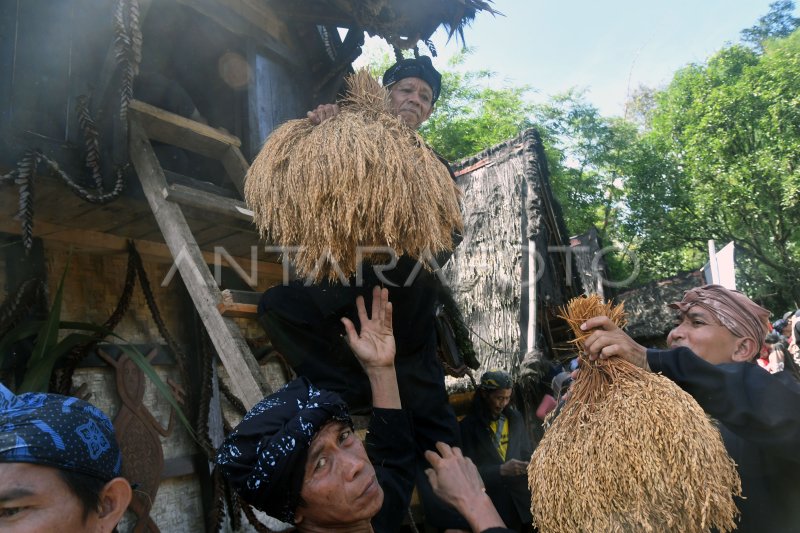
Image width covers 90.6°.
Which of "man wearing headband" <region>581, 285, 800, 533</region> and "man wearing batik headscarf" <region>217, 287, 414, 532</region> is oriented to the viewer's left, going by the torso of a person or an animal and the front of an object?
the man wearing headband

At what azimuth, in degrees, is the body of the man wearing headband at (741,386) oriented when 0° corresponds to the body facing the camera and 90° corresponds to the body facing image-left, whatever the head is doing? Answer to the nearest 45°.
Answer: approximately 90°

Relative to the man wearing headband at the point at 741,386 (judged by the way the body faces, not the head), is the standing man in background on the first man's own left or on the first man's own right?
on the first man's own right

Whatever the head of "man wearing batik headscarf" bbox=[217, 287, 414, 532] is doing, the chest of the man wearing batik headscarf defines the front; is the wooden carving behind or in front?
behind

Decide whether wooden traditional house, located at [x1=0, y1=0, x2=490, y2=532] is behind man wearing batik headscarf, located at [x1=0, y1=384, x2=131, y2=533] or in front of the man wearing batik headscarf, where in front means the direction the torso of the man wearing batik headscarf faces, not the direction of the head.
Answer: behind
